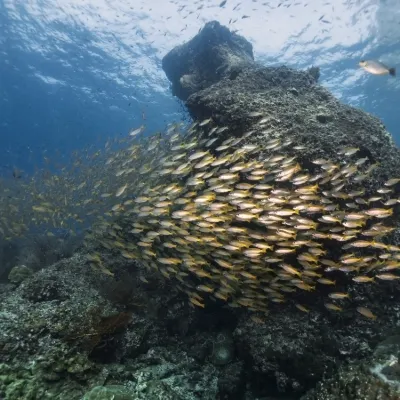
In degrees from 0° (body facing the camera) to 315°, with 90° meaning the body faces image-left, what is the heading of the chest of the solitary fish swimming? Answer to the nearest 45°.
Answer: approximately 90°
